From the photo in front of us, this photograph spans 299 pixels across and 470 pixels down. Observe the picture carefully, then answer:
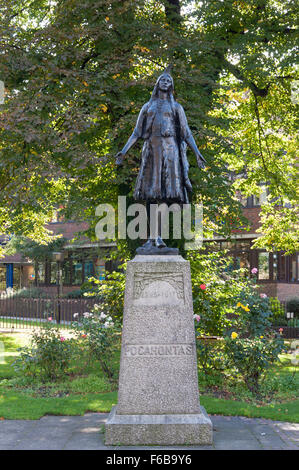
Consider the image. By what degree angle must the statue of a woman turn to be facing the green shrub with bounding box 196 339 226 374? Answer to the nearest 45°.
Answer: approximately 180°

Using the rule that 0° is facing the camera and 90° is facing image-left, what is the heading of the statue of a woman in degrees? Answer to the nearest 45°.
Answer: approximately 0°

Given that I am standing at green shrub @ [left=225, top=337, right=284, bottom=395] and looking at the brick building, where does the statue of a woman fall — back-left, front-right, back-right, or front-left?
back-left

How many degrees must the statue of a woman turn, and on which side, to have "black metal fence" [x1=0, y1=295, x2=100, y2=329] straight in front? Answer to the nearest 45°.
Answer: approximately 180°

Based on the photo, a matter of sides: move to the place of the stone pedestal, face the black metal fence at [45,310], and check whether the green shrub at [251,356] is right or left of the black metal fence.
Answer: right

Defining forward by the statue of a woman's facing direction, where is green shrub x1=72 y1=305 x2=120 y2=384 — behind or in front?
behind

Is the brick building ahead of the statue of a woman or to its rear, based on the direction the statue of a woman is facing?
to the rear
